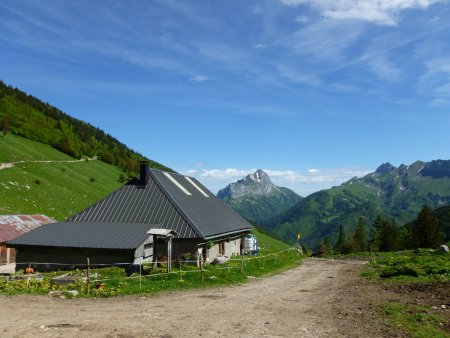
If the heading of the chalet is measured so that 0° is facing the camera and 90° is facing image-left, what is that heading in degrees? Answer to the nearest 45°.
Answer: approximately 315°

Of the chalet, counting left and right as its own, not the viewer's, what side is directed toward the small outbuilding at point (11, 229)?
back
